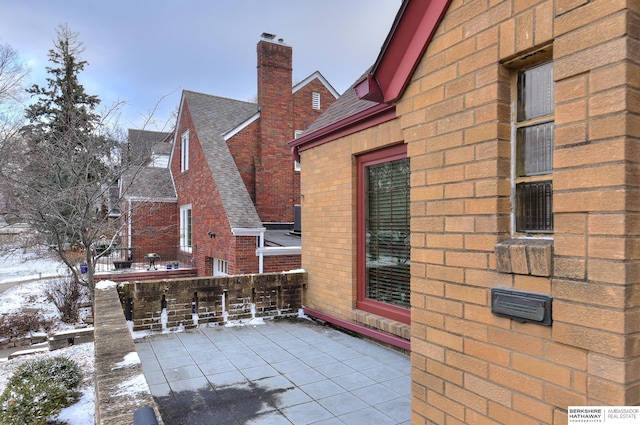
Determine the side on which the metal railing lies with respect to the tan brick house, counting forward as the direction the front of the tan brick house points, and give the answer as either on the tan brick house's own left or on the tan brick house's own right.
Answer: on the tan brick house's own right

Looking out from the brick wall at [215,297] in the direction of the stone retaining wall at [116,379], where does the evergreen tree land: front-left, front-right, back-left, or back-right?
back-right

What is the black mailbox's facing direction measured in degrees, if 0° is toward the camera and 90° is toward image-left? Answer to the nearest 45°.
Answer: approximately 45°

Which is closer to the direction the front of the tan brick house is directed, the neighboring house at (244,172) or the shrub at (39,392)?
the shrub

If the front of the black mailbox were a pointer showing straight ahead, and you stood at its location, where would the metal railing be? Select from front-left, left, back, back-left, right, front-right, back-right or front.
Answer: right

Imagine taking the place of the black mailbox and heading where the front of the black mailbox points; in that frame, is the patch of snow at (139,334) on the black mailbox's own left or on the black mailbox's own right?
on the black mailbox's own right
